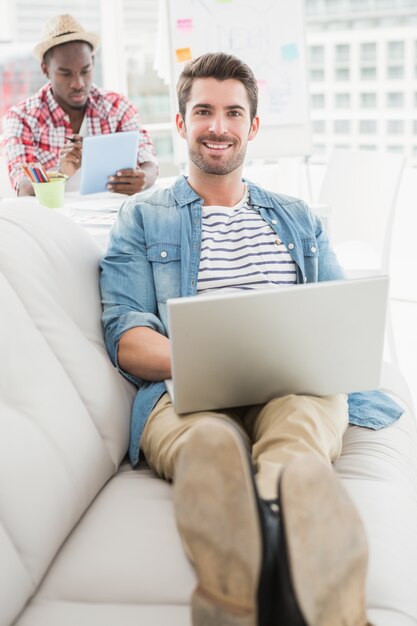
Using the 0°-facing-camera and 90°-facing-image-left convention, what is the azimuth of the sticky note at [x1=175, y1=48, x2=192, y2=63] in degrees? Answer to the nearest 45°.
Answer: approximately 0°

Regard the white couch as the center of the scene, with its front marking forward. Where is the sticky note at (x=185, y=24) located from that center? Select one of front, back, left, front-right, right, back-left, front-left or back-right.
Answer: back-left

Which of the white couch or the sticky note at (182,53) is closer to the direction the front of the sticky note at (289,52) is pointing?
the white couch

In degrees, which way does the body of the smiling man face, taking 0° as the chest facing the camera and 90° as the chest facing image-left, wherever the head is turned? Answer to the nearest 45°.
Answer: approximately 0°

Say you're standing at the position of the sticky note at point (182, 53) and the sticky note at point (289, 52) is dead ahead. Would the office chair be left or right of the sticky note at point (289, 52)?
right

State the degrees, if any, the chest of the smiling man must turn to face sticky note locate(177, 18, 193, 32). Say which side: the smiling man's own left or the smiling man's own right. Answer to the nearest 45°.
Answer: approximately 180°

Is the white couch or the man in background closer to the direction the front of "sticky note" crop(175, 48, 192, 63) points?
the white couch

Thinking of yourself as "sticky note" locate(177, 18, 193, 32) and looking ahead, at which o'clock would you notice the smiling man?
The smiling man is roughly at 12 o'clock from the sticky note.

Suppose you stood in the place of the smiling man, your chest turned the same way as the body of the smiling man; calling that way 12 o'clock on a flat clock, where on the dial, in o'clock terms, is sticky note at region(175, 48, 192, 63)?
The sticky note is roughly at 6 o'clock from the smiling man.
